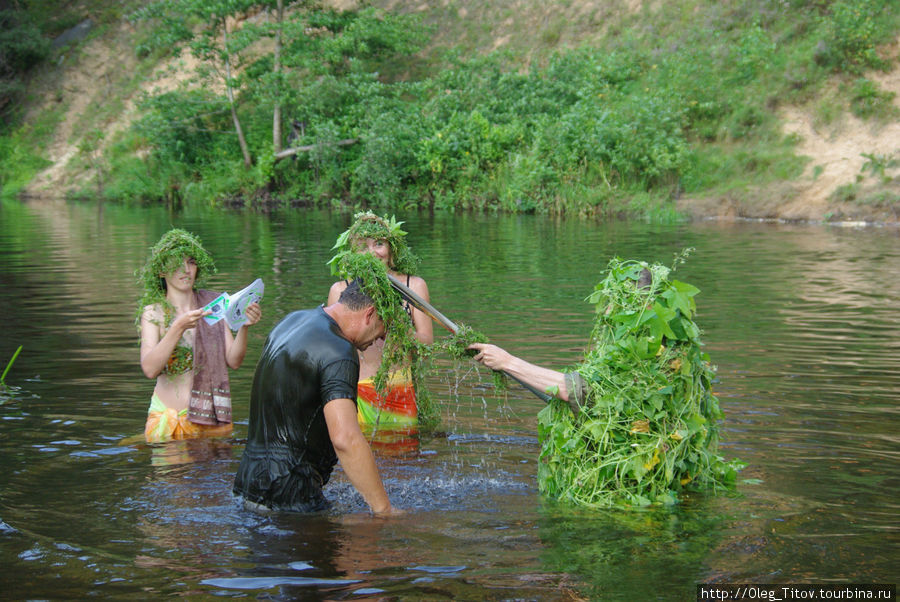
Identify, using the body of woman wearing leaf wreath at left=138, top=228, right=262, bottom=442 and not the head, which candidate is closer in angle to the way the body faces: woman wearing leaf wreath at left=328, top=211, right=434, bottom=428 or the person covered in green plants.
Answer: the person covered in green plants

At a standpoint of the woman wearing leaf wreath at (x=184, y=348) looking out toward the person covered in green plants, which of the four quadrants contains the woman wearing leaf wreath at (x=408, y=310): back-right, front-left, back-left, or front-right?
front-left

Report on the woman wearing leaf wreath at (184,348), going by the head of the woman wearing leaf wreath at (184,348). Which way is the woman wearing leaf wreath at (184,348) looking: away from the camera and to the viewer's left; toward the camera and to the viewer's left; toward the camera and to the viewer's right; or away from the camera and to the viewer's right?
toward the camera and to the viewer's right

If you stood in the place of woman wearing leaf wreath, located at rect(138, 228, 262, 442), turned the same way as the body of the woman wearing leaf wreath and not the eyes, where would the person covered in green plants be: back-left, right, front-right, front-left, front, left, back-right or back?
front

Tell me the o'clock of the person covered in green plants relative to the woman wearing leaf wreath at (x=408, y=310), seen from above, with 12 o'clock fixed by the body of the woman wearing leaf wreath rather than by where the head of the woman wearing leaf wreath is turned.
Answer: The person covered in green plants is roughly at 11 o'clock from the woman wearing leaf wreath.

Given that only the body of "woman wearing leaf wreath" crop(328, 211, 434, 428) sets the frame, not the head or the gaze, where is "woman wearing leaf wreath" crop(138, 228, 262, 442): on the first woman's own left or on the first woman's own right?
on the first woman's own right

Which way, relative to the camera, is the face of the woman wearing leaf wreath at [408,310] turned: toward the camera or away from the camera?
toward the camera

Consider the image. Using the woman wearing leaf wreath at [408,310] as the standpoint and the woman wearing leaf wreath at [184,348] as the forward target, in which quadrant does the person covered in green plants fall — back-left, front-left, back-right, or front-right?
back-left

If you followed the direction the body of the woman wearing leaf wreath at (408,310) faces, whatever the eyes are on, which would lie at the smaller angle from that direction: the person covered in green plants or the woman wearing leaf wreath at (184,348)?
the person covered in green plants

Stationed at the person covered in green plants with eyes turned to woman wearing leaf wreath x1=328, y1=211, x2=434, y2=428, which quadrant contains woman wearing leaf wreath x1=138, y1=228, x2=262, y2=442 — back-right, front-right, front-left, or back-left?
front-left

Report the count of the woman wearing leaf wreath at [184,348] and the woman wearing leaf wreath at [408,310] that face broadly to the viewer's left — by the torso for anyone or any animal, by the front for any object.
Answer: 0

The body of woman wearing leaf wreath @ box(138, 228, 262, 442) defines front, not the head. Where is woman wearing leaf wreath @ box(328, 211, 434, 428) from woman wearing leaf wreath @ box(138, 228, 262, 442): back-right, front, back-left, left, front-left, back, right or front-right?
front-left

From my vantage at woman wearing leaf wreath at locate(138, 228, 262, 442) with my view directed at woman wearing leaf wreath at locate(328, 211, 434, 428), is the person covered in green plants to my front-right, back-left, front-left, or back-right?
front-right

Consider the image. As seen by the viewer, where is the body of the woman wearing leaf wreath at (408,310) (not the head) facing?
toward the camera

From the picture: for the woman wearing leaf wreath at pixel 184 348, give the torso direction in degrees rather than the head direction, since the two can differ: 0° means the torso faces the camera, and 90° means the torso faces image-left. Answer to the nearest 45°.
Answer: approximately 315°
